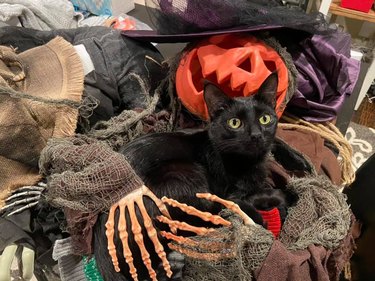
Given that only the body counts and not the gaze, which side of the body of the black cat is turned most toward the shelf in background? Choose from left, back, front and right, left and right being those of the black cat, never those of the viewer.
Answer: left

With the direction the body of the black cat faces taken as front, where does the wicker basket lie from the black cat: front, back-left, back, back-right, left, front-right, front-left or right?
left

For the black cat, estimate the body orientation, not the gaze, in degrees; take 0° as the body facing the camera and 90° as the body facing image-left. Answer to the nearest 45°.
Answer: approximately 315°

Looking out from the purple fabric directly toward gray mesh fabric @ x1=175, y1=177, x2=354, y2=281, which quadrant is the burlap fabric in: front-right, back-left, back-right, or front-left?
front-right
